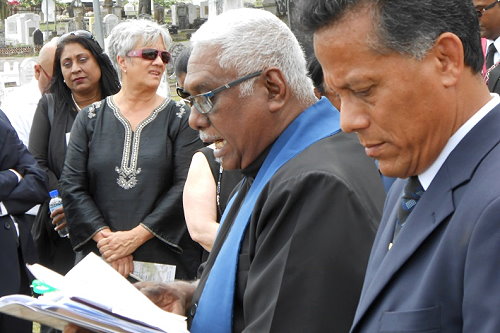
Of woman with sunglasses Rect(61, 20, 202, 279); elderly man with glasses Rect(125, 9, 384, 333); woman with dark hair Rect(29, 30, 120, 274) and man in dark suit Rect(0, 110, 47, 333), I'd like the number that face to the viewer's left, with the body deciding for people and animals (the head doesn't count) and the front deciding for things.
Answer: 1

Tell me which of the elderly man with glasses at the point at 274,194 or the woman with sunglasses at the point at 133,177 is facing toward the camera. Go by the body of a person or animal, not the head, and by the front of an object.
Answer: the woman with sunglasses

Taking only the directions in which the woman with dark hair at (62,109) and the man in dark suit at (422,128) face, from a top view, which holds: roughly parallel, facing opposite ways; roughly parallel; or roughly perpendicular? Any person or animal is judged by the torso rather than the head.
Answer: roughly perpendicular

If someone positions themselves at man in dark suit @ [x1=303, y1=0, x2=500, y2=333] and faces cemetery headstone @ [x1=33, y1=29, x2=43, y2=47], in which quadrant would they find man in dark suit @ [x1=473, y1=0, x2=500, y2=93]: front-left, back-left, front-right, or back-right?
front-right

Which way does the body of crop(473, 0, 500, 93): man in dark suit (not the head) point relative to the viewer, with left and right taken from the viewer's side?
facing the viewer and to the left of the viewer

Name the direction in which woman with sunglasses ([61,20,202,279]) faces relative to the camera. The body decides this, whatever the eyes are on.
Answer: toward the camera

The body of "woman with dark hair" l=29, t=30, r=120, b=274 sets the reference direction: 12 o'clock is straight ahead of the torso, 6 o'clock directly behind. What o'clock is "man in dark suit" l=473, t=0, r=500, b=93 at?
The man in dark suit is roughly at 10 o'clock from the woman with dark hair.

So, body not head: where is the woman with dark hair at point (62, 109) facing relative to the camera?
toward the camera

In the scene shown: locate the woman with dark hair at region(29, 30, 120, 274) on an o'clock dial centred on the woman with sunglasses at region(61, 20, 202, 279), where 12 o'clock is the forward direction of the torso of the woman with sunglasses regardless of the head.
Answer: The woman with dark hair is roughly at 5 o'clock from the woman with sunglasses.

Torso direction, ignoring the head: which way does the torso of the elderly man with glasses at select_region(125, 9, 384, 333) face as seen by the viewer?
to the viewer's left

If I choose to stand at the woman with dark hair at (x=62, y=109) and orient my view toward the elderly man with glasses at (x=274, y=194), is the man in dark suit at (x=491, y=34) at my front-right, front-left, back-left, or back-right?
front-left

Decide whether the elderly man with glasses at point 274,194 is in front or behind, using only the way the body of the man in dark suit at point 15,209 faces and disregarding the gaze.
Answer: in front

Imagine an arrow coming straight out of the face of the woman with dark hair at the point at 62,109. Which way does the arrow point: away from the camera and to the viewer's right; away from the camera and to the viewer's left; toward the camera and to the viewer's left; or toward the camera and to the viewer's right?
toward the camera and to the viewer's right

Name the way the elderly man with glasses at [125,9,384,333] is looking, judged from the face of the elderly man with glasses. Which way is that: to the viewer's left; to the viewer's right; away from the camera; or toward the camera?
to the viewer's left

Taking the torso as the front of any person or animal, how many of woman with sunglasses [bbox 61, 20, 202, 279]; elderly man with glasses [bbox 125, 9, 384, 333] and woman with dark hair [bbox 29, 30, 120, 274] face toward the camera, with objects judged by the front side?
2

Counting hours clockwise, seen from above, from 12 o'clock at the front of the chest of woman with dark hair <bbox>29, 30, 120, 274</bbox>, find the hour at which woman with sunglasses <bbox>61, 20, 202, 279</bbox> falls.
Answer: The woman with sunglasses is roughly at 11 o'clock from the woman with dark hair.
